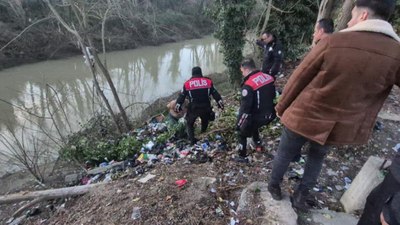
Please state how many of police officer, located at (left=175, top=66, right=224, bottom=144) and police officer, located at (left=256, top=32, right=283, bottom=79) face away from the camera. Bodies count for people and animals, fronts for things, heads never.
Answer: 1

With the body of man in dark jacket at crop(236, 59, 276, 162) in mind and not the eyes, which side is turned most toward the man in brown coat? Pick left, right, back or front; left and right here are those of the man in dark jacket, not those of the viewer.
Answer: back

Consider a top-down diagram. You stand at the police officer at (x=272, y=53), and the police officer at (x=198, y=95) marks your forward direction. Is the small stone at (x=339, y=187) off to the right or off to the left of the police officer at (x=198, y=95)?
left

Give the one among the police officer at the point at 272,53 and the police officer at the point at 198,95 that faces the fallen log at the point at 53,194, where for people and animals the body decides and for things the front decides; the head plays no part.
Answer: the police officer at the point at 272,53

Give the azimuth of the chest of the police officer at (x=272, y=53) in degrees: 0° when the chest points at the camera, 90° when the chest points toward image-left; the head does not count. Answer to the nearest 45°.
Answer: approximately 45°

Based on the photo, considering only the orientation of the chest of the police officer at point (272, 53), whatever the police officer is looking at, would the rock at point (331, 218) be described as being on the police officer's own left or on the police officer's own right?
on the police officer's own left

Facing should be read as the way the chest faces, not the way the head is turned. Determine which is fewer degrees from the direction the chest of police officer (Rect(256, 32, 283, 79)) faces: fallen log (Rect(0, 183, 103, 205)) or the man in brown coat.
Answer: the fallen log

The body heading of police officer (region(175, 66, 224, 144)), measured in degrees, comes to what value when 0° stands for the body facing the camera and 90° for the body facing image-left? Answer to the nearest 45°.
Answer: approximately 180°

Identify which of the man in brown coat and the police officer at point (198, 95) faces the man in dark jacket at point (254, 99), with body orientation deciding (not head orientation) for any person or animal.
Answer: the man in brown coat

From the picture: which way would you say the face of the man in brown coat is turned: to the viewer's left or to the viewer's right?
to the viewer's left

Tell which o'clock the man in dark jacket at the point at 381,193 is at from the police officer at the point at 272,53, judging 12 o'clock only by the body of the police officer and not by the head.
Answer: The man in dark jacket is roughly at 10 o'clock from the police officer.
